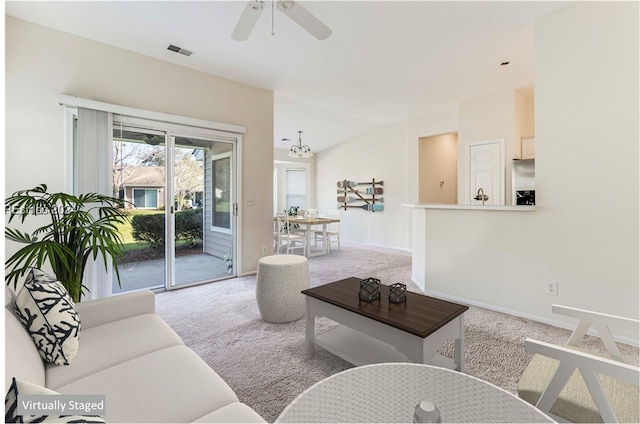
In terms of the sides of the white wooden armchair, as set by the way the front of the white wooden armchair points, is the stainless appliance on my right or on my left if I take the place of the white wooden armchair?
on my right

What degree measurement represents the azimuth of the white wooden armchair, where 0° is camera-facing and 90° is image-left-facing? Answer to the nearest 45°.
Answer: approximately 90°

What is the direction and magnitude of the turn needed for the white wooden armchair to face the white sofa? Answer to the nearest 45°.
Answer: approximately 45° to its left

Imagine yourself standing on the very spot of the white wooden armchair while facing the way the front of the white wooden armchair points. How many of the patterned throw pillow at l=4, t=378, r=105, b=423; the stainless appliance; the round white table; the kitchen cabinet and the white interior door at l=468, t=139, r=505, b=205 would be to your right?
3

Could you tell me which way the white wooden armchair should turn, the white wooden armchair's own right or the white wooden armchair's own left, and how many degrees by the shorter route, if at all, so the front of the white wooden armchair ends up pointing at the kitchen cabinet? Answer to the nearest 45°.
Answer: approximately 90° to the white wooden armchair's own right

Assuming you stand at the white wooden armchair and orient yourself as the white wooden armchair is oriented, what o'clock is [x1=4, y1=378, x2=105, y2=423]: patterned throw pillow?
The patterned throw pillow is roughly at 10 o'clock from the white wooden armchair.

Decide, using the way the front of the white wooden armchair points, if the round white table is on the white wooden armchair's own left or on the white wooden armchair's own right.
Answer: on the white wooden armchair's own left

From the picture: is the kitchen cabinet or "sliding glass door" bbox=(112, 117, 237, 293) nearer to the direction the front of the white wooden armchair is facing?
the sliding glass door
